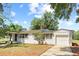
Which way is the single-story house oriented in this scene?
toward the camera
